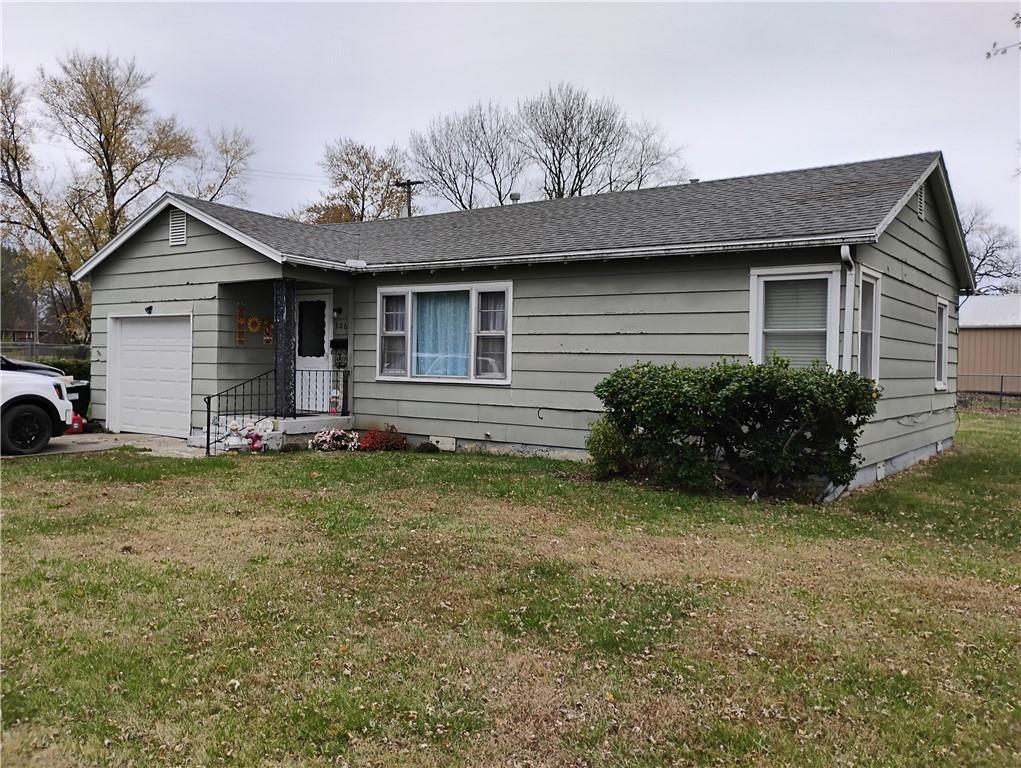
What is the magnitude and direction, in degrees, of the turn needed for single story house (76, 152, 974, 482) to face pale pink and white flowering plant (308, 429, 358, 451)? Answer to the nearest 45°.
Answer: approximately 45° to its right

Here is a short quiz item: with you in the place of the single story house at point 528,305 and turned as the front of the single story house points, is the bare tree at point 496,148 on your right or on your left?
on your right

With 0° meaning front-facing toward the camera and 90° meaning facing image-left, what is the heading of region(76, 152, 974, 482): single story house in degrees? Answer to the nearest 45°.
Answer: approximately 45°

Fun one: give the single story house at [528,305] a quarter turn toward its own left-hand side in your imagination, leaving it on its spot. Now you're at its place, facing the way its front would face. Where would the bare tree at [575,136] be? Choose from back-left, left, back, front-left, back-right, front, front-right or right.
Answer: back-left

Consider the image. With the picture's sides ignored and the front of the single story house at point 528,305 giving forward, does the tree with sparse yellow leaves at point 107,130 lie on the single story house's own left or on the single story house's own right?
on the single story house's own right

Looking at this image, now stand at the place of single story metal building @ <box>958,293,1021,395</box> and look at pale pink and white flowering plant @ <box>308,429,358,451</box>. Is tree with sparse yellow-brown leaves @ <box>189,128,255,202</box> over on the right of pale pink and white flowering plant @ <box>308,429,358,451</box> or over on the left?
right

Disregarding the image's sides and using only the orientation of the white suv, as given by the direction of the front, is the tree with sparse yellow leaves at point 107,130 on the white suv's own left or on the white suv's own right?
on the white suv's own left

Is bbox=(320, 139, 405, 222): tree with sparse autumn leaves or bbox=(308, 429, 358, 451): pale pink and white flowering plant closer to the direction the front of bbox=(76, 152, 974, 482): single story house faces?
the pale pink and white flowering plant
